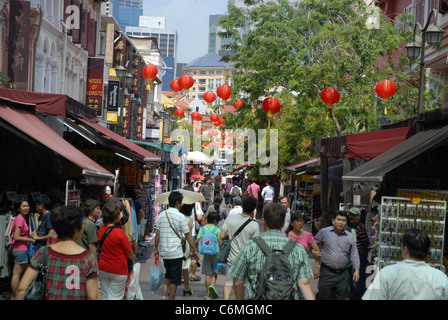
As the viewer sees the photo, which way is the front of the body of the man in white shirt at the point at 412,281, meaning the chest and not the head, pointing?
away from the camera

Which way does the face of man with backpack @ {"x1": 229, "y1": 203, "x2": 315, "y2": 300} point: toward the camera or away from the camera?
away from the camera

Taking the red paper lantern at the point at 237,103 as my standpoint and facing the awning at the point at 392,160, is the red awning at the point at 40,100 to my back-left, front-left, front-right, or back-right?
front-right

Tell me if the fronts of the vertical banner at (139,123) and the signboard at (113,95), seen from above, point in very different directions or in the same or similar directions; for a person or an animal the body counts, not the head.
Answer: same or similar directions

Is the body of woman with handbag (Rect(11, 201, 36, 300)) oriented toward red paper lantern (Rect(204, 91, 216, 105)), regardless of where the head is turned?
no

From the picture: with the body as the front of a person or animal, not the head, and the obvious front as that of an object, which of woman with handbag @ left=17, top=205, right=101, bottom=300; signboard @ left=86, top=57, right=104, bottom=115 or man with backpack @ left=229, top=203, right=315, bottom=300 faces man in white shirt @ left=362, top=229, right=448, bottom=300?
the signboard

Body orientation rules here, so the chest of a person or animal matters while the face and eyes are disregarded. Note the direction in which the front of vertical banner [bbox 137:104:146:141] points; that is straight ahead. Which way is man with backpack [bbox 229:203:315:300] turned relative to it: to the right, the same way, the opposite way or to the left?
the opposite way

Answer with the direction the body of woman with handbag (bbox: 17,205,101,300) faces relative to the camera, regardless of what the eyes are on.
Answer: away from the camera

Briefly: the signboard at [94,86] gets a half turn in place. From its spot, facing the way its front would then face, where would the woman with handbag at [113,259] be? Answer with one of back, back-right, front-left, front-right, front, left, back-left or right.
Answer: back

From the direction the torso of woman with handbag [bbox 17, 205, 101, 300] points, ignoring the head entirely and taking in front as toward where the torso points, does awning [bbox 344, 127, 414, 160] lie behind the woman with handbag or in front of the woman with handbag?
in front

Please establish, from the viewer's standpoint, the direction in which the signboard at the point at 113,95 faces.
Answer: facing the viewer

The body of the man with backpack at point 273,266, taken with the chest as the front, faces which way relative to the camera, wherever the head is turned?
away from the camera

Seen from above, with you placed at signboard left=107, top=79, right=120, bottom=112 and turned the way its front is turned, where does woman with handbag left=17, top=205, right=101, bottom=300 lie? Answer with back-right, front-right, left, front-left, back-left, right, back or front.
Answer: front

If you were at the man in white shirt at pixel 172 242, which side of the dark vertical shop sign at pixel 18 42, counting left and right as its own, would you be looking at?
front

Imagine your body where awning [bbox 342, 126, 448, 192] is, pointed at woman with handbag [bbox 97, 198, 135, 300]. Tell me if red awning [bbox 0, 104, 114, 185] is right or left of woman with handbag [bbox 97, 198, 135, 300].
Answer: right

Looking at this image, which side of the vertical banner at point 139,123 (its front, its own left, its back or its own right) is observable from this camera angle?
front

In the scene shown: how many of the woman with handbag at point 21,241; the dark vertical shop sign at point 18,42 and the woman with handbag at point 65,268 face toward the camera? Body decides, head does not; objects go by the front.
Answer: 1
